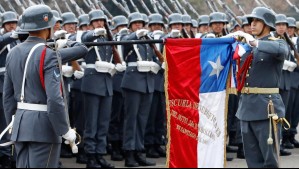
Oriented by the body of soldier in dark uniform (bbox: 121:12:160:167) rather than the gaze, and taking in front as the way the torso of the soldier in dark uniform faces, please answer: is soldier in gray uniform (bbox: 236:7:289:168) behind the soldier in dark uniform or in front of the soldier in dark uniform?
in front

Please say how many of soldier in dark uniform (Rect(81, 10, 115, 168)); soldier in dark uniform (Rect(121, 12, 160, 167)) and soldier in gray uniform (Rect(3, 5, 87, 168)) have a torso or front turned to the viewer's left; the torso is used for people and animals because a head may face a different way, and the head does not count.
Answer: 0

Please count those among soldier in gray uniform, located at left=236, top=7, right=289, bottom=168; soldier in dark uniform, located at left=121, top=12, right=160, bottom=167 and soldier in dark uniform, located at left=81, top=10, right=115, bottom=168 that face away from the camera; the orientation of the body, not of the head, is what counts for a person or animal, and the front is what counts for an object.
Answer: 0

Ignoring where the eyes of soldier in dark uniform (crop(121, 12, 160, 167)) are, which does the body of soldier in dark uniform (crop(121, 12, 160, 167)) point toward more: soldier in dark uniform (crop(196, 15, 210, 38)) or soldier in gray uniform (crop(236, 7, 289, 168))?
the soldier in gray uniform

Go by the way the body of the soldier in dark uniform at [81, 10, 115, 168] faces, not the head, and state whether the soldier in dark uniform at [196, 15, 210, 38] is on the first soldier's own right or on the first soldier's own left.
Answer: on the first soldier's own left

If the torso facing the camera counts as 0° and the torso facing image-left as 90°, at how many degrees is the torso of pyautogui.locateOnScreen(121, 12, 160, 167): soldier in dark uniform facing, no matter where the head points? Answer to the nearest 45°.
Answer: approximately 315°

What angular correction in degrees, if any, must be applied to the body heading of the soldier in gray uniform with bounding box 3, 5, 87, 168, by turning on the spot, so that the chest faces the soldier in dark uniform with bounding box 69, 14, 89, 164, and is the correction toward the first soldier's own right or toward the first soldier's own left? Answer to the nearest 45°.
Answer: approximately 45° to the first soldier's own left

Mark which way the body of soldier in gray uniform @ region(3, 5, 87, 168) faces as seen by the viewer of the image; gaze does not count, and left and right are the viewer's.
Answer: facing away from the viewer and to the right of the viewer

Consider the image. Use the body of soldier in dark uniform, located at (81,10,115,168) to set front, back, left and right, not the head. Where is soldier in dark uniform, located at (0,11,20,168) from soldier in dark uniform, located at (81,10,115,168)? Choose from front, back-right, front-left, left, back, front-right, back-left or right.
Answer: back-right

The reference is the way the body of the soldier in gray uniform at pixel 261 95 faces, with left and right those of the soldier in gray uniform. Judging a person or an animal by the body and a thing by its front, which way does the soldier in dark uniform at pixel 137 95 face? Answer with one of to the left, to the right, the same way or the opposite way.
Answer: to the left

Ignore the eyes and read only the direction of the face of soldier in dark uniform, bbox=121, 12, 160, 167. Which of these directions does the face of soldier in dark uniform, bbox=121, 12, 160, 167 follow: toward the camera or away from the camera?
toward the camera

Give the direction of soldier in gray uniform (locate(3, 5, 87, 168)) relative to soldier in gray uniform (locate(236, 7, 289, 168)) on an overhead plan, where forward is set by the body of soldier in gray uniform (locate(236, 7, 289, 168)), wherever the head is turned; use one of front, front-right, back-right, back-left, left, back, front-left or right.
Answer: front
